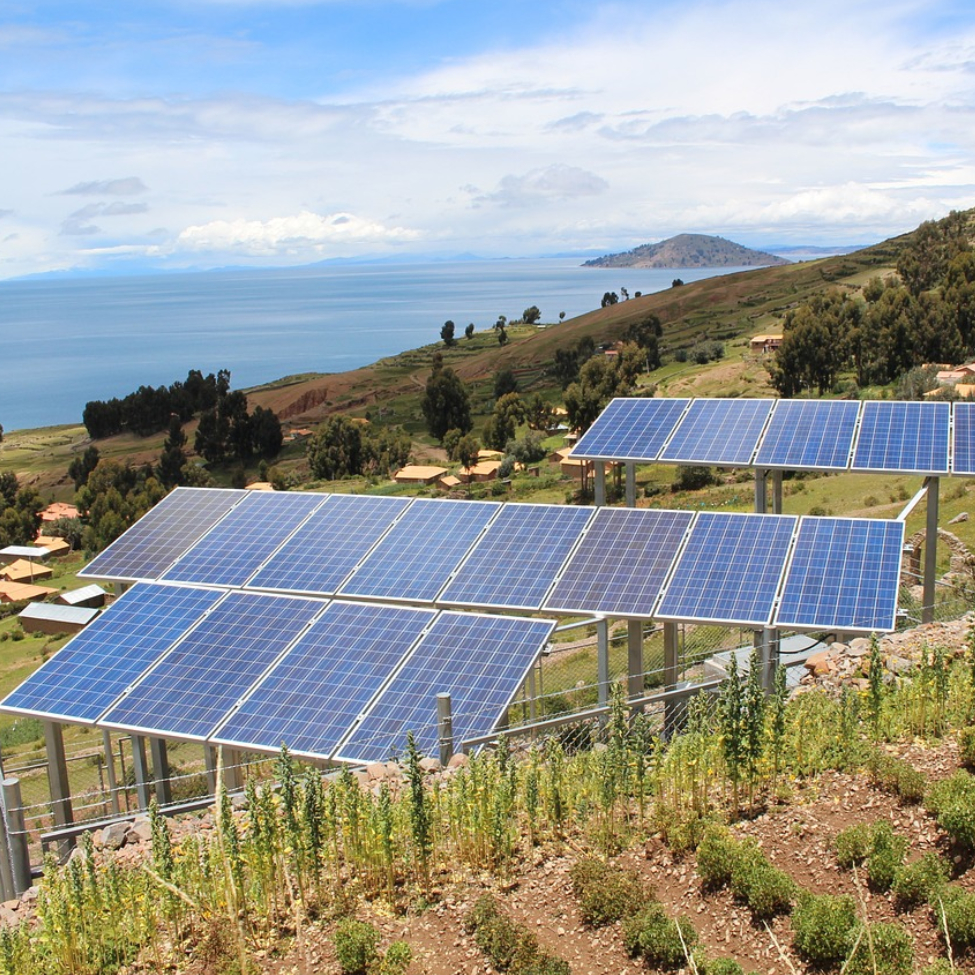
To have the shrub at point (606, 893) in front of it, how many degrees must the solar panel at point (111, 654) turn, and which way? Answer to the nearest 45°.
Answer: approximately 45° to its left

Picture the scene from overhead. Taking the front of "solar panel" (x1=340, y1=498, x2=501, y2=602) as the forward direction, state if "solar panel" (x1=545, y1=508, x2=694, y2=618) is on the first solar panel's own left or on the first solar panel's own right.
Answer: on the first solar panel's own left

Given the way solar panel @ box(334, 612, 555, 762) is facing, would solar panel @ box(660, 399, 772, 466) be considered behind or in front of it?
behind

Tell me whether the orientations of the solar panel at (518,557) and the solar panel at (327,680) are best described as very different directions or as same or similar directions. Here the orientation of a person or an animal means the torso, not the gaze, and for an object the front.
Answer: same or similar directions

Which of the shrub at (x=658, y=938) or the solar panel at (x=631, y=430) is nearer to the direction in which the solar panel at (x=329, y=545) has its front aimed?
the shrub

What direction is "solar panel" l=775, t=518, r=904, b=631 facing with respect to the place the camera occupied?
facing the viewer

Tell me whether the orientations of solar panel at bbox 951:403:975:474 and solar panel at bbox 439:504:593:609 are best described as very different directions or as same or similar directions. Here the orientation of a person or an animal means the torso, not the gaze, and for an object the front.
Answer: same or similar directions

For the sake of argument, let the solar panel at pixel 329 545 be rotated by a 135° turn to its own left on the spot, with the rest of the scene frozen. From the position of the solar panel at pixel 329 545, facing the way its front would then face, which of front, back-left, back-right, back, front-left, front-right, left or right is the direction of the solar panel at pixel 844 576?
front-right

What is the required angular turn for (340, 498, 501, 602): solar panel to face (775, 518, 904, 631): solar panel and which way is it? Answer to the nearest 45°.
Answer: approximately 90° to its left

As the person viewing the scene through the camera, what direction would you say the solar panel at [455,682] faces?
facing the viewer and to the left of the viewer

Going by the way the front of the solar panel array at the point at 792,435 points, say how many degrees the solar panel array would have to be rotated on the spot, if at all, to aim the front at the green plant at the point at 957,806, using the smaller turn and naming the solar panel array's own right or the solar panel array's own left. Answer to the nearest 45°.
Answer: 0° — it already faces it

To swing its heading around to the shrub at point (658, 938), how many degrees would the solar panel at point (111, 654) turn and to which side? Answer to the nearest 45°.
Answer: approximately 45° to its left

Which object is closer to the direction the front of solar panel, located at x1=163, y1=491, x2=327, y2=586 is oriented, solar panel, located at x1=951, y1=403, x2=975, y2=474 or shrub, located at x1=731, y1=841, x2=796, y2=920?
the shrub

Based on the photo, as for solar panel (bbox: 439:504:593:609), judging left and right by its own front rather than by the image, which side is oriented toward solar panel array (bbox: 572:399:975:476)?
back

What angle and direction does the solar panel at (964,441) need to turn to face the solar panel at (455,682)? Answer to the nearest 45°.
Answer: approximately 45° to its right

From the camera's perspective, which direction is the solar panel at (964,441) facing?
toward the camera

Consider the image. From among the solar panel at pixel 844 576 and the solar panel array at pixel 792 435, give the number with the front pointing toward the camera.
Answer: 2
